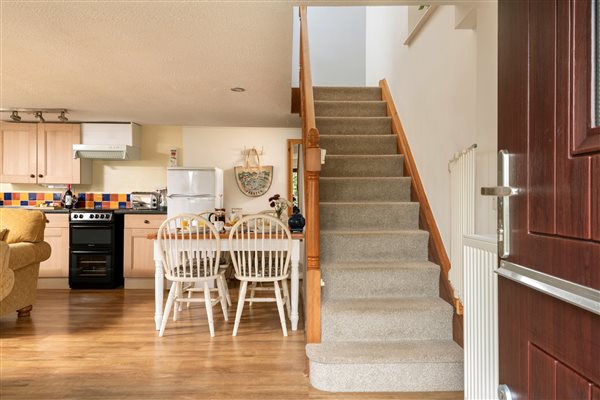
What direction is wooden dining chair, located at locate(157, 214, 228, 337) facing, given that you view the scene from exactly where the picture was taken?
facing away from the viewer

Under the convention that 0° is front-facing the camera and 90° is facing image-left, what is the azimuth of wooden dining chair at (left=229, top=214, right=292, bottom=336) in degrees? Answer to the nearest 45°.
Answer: approximately 180°

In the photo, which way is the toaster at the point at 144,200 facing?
toward the camera

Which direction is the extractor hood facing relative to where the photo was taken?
toward the camera

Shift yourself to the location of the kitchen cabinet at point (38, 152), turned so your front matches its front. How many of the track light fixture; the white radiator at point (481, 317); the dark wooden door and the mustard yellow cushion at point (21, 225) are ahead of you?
4

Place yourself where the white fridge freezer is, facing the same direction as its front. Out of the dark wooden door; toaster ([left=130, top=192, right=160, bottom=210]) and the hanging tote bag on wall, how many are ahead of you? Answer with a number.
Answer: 1

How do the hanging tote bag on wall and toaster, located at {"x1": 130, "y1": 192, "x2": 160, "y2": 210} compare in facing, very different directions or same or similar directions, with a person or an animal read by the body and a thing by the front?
same or similar directions

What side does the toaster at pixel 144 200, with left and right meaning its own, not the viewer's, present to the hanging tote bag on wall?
left

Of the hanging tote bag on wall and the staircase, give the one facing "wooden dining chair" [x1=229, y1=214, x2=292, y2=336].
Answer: the hanging tote bag on wall

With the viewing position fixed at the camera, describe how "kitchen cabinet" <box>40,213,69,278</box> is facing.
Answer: facing the viewer

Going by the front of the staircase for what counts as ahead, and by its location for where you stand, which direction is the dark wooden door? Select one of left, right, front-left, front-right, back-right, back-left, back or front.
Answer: front

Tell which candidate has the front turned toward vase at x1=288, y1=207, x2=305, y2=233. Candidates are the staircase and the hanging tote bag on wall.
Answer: the hanging tote bag on wall

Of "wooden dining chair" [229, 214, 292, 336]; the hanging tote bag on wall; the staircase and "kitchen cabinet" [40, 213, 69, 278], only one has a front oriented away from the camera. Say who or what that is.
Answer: the wooden dining chair

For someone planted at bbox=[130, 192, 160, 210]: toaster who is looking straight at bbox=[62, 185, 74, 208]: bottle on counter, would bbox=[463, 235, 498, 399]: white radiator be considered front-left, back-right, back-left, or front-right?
back-left

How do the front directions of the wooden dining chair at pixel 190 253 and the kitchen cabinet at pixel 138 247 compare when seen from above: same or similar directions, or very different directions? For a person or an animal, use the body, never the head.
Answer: very different directions

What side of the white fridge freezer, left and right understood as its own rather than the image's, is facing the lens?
front

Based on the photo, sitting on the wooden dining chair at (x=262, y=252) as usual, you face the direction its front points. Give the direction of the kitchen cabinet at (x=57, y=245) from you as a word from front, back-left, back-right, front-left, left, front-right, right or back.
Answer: front-left

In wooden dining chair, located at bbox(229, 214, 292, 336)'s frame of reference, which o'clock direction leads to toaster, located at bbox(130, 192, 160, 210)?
The toaster is roughly at 11 o'clock from the wooden dining chair.
